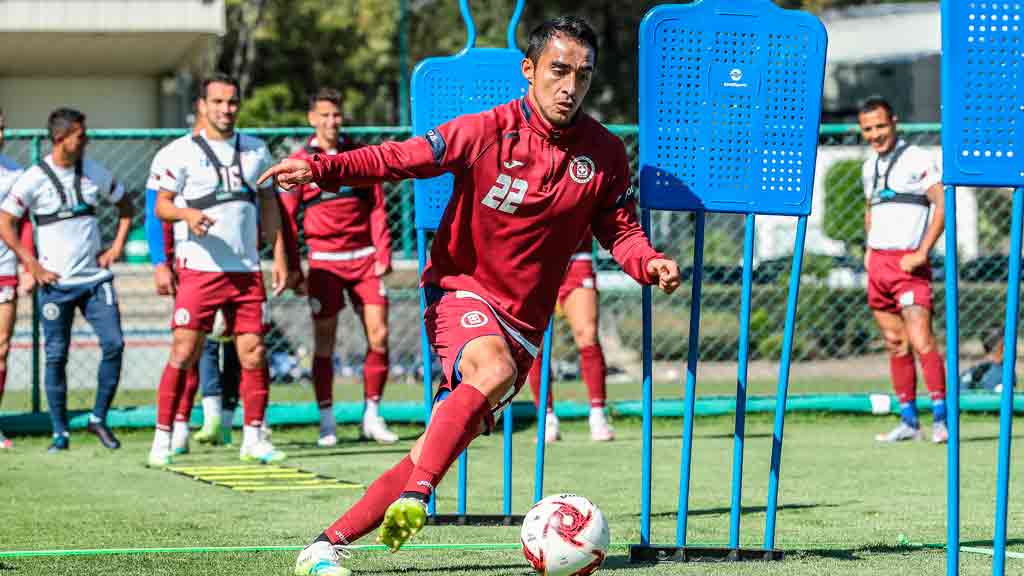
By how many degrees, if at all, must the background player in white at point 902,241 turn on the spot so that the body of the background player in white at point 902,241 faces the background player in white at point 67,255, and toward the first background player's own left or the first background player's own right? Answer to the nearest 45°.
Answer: approximately 45° to the first background player's own right

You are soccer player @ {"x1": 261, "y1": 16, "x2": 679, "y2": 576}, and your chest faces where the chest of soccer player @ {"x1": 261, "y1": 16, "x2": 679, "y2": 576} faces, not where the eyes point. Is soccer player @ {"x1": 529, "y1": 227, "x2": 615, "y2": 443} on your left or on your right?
on your left

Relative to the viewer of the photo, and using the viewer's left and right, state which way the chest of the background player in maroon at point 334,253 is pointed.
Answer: facing the viewer

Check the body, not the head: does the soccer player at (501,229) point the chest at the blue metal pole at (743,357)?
no

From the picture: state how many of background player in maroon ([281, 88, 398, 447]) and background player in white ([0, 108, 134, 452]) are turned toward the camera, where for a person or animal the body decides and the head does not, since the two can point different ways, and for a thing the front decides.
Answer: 2

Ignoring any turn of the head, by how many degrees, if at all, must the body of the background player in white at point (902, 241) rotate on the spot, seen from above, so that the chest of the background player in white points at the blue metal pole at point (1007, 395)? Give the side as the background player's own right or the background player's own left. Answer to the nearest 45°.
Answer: approximately 45° to the background player's own left

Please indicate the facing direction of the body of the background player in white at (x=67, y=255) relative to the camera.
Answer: toward the camera

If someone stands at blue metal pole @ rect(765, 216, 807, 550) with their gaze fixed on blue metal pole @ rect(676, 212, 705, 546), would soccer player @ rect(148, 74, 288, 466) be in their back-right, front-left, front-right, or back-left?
front-right

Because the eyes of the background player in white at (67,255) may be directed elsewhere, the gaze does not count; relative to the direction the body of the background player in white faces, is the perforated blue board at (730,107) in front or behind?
in front

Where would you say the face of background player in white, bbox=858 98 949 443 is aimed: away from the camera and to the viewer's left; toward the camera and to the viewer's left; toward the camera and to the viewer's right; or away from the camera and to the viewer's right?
toward the camera and to the viewer's left

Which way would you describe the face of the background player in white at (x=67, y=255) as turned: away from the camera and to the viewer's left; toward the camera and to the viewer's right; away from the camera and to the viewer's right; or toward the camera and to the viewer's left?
toward the camera and to the viewer's right

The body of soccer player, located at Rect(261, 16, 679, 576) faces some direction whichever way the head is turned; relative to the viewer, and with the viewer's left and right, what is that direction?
facing the viewer and to the right of the viewer

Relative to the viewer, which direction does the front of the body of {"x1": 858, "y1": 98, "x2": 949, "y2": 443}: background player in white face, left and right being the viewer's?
facing the viewer and to the left of the viewer

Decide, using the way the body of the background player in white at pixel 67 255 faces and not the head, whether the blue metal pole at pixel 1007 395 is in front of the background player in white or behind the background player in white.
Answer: in front

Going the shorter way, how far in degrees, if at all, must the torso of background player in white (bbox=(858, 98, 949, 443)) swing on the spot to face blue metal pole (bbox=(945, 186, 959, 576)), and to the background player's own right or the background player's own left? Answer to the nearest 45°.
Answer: approximately 45° to the background player's own left
